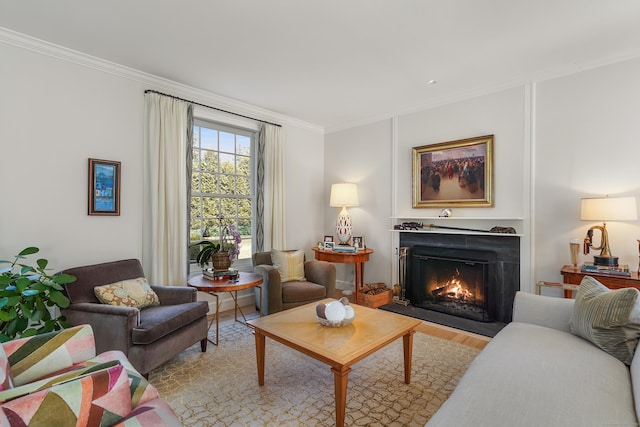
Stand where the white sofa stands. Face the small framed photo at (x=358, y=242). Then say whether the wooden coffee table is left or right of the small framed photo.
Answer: left

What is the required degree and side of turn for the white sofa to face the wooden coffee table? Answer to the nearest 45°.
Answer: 0° — it already faces it

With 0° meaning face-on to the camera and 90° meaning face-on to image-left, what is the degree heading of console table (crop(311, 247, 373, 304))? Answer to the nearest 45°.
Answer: approximately 45°

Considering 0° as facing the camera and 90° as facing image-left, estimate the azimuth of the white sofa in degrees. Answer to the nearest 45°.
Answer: approximately 90°

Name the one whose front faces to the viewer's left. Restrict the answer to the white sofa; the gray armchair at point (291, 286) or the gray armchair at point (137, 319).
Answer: the white sofa

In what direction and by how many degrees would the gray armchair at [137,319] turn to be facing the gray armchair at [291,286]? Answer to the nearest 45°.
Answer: approximately 45° to its left

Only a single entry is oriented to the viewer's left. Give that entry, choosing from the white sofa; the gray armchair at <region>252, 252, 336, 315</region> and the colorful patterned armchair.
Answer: the white sofa

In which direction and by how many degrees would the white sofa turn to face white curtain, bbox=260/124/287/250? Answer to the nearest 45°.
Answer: approximately 45° to its right
